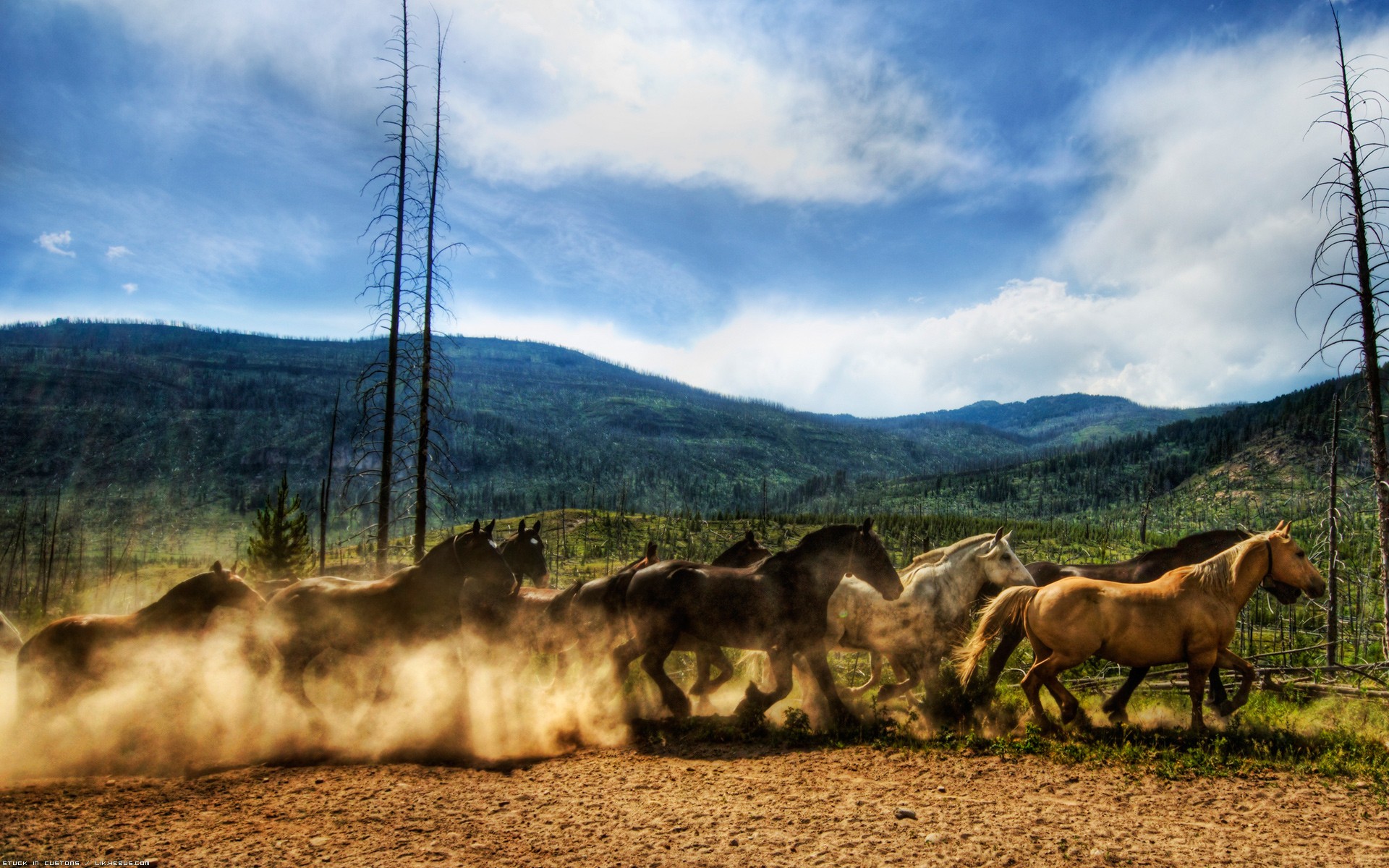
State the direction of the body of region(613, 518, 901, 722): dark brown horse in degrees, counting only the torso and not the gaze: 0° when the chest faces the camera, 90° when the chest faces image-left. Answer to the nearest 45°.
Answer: approximately 270°

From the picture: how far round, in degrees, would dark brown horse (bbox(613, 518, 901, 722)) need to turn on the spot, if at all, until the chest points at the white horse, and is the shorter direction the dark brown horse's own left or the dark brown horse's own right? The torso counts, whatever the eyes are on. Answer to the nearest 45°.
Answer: approximately 45° to the dark brown horse's own left

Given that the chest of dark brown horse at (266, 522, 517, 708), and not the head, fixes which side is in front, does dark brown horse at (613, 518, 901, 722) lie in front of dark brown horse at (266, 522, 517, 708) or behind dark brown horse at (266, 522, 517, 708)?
in front

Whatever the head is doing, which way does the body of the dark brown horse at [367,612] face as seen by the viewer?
to the viewer's right

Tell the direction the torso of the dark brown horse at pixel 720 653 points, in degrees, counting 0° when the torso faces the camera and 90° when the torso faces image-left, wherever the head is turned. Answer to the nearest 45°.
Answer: approximately 270°

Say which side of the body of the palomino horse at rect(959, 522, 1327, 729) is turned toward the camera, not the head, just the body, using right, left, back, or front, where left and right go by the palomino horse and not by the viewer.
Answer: right

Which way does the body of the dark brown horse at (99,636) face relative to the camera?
to the viewer's right
